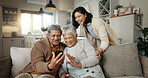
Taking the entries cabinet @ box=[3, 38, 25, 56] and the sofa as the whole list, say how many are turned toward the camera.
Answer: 2

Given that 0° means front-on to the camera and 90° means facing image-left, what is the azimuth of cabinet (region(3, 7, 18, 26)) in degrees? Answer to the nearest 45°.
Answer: approximately 0°

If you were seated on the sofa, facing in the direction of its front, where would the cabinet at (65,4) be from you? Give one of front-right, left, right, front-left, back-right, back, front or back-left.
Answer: back

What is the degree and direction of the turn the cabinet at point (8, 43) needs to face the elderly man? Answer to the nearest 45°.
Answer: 0° — it already faces them

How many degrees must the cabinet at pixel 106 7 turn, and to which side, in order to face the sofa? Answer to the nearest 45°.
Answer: approximately 45° to its left

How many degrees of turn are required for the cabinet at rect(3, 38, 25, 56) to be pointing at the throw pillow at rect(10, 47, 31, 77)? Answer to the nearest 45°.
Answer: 0° — it already faces it
